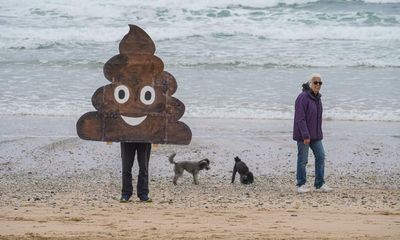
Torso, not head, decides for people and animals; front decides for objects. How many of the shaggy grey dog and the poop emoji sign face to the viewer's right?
1

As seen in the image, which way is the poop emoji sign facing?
toward the camera

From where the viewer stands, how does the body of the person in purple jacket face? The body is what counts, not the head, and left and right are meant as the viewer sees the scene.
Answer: facing the viewer and to the right of the viewer

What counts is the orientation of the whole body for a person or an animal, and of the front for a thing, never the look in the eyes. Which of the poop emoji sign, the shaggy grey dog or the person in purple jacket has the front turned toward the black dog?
the shaggy grey dog

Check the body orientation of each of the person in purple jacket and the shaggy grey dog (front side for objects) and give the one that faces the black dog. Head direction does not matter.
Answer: the shaggy grey dog

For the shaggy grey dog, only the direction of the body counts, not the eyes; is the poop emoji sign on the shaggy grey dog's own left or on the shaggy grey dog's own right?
on the shaggy grey dog's own right

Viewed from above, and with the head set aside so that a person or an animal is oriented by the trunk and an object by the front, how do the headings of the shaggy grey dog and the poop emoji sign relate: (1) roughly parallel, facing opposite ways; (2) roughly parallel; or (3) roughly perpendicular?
roughly perpendicular

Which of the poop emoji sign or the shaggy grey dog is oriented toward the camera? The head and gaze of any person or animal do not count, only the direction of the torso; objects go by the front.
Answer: the poop emoji sign

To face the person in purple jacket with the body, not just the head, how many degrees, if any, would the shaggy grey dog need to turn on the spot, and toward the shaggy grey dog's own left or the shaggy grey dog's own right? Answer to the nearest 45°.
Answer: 0° — it already faces them

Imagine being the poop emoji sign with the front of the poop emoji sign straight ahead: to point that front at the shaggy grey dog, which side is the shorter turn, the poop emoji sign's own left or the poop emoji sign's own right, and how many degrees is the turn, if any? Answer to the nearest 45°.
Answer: approximately 135° to the poop emoji sign's own left

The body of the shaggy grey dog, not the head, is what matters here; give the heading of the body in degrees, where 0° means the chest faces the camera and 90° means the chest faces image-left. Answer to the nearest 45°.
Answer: approximately 270°

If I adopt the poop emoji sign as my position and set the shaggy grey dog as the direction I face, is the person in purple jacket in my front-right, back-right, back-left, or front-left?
front-right

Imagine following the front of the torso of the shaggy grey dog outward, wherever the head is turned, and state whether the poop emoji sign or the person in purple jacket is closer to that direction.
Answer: the person in purple jacket

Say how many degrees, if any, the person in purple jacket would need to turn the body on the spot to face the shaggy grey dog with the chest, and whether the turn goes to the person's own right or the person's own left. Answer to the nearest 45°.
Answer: approximately 135° to the person's own right
